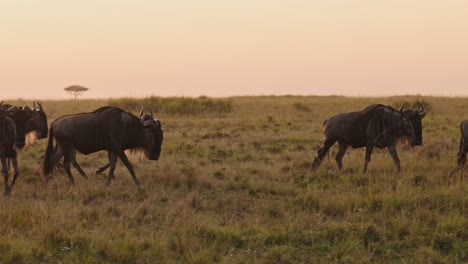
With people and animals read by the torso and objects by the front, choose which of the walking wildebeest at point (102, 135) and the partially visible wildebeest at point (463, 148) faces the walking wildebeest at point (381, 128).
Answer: the walking wildebeest at point (102, 135)

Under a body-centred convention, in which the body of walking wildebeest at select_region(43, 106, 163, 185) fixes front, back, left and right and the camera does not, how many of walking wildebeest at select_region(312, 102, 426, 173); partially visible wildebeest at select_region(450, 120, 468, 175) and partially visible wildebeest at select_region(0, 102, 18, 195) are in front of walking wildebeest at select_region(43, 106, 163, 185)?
2

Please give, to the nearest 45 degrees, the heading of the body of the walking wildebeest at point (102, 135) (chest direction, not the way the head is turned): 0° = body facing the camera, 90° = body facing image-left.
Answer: approximately 270°

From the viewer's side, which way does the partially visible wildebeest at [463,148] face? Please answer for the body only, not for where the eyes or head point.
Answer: to the viewer's right

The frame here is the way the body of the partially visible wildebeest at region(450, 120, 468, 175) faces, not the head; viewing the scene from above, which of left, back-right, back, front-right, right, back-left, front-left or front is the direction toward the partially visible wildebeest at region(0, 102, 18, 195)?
back-right

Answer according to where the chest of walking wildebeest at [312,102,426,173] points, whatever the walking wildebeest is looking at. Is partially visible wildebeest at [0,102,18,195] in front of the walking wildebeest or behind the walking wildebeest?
behind

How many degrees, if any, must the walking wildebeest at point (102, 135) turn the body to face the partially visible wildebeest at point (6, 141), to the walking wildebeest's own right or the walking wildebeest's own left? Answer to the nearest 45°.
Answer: approximately 180°

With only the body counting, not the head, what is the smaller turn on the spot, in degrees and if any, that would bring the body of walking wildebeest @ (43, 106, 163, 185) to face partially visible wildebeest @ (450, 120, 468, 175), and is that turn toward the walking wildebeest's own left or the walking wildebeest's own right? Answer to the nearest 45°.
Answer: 0° — it already faces it

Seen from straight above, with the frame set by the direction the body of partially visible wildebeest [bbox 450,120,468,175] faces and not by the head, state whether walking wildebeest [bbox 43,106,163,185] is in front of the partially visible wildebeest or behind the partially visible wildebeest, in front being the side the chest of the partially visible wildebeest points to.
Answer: behind

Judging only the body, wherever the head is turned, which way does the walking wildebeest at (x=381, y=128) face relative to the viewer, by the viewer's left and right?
facing to the right of the viewer

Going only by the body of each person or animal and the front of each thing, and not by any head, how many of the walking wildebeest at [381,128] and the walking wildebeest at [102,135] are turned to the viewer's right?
2

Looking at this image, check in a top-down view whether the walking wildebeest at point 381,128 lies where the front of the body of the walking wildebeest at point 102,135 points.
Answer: yes

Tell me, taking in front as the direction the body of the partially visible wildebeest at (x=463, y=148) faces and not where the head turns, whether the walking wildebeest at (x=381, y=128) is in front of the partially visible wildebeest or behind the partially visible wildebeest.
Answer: behind
